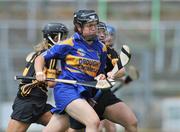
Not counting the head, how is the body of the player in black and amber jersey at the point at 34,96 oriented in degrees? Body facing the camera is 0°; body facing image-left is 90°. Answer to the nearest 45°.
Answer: approximately 270°

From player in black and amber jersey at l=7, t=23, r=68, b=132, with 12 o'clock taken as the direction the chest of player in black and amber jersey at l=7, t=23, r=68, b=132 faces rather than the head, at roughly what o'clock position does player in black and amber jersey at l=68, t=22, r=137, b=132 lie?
player in black and amber jersey at l=68, t=22, r=137, b=132 is roughly at 1 o'clock from player in black and amber jersey at l=7, t=23, r=68, b=132.
